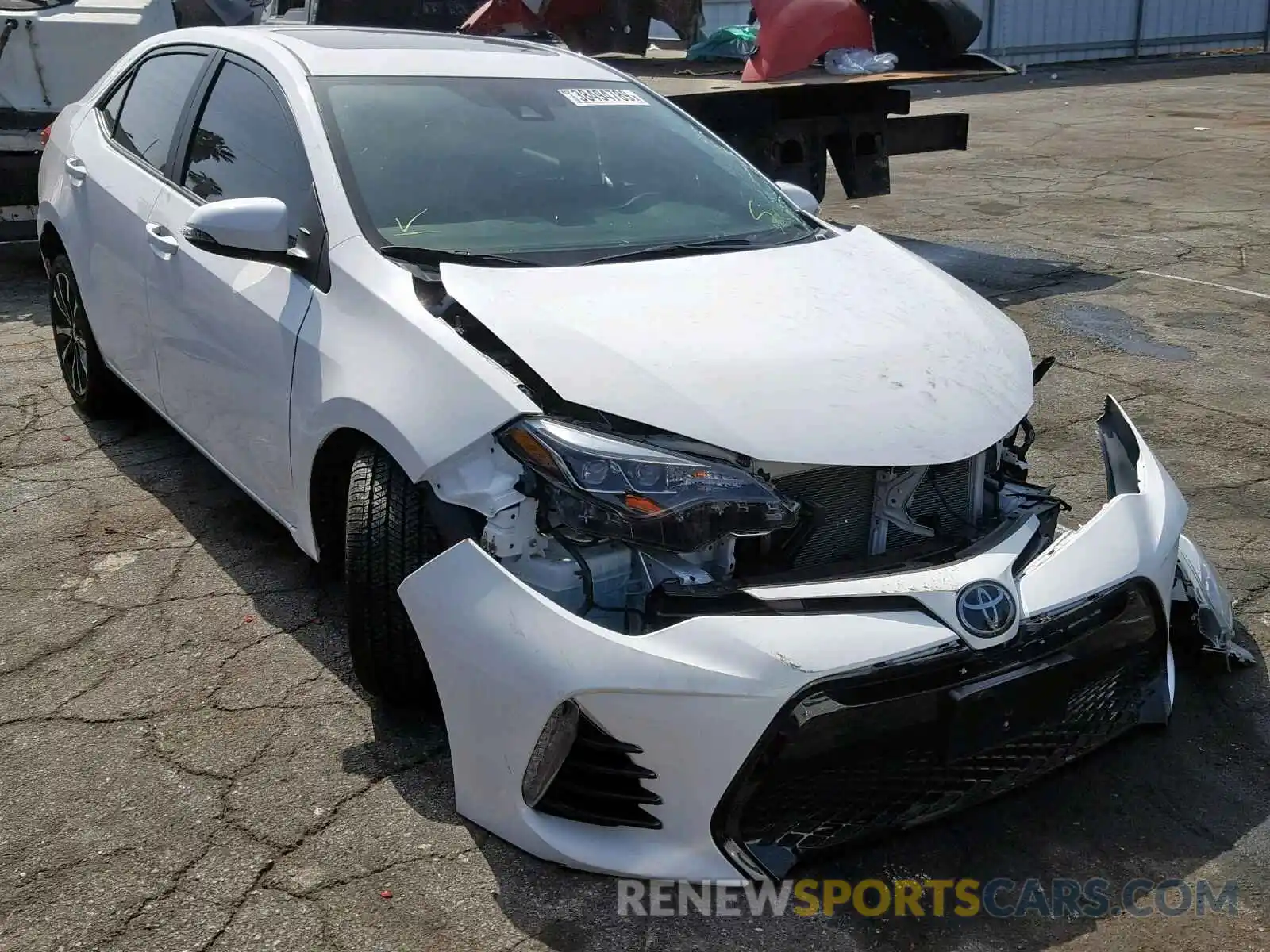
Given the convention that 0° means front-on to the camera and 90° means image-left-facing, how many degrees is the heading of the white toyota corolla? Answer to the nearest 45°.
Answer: approximately 315°

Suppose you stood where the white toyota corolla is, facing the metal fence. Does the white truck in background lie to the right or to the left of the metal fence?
left

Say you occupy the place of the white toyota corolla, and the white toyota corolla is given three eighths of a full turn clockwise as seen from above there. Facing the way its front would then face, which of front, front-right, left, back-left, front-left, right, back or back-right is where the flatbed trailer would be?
right

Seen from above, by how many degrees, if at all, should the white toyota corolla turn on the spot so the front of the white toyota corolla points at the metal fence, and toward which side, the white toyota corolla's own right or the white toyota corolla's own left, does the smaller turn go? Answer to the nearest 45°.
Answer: approximately 135° to the white toyota corolla's own left

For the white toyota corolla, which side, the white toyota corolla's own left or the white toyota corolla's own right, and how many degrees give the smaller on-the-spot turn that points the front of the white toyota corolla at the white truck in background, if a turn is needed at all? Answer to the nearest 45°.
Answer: approximately 180°

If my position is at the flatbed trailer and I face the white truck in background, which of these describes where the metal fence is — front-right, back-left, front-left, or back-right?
back-right

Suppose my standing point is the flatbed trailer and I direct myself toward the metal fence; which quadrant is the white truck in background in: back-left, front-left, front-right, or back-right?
back-left
